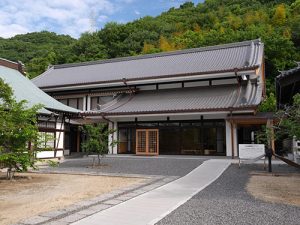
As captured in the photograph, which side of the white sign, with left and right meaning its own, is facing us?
front

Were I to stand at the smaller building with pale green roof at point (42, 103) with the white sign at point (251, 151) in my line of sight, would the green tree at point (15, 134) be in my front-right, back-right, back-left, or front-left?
front-right

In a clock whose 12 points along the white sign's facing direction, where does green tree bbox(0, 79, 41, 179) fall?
The green tree is roughly at 2 o'clock from the white sign.

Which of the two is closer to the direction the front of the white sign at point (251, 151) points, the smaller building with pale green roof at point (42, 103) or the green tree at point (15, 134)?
the green tree
